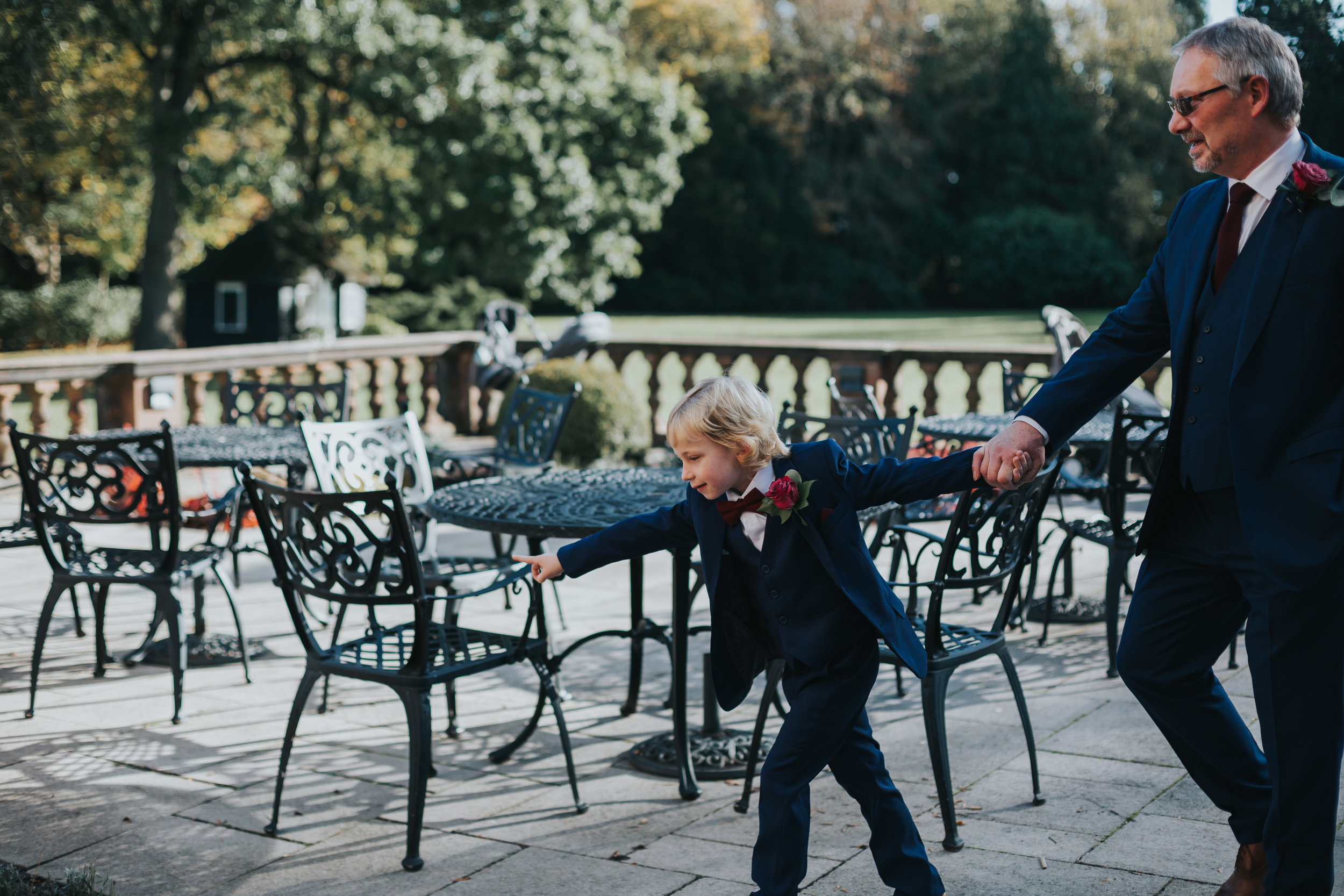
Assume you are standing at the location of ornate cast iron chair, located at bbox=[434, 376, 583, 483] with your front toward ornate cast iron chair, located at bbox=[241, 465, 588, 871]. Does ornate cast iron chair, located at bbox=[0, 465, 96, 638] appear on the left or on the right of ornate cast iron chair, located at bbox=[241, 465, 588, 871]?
right

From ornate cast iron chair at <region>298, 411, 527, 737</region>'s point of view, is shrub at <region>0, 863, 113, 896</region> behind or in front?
behind

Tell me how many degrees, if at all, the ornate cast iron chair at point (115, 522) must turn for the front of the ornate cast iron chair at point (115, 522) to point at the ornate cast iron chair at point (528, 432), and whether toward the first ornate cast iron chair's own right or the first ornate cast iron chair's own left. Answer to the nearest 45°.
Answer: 0° — it already faces it

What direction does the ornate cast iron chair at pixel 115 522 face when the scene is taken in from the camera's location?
facing away from the viewer and to the right of the viewer

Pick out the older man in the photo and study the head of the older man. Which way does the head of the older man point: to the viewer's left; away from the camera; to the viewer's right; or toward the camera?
to the viewer's left

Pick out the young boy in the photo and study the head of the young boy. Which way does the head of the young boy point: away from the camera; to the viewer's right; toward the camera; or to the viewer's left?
to the viewer's left

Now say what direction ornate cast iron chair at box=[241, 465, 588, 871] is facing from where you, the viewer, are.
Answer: facing away from the viewer and to the right of the viewer

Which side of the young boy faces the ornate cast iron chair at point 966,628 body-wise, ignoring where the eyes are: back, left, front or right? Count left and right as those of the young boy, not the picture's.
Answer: back
